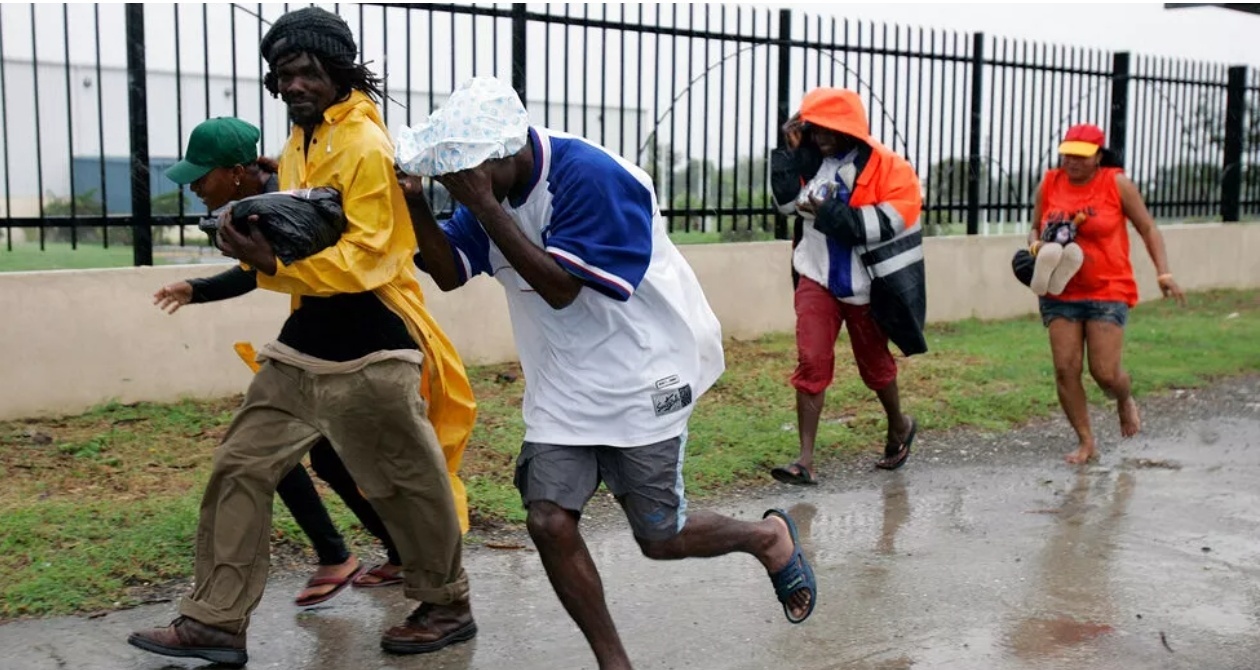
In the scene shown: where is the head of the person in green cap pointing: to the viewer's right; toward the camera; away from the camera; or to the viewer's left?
to the viewer's left

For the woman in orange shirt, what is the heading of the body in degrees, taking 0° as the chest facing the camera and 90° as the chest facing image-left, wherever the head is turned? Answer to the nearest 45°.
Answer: approximately 45°

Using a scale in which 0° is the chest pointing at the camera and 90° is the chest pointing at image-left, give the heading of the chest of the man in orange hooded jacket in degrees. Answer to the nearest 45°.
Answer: approximately 45°

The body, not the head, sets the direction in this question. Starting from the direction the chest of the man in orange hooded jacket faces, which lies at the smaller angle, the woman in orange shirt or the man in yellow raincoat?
the man in yellow raincoat

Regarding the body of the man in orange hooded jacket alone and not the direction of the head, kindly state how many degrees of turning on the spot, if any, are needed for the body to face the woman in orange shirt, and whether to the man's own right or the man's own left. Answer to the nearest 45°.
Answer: approximately 180°

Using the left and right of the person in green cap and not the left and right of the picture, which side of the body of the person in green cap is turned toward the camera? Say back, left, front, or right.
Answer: left
